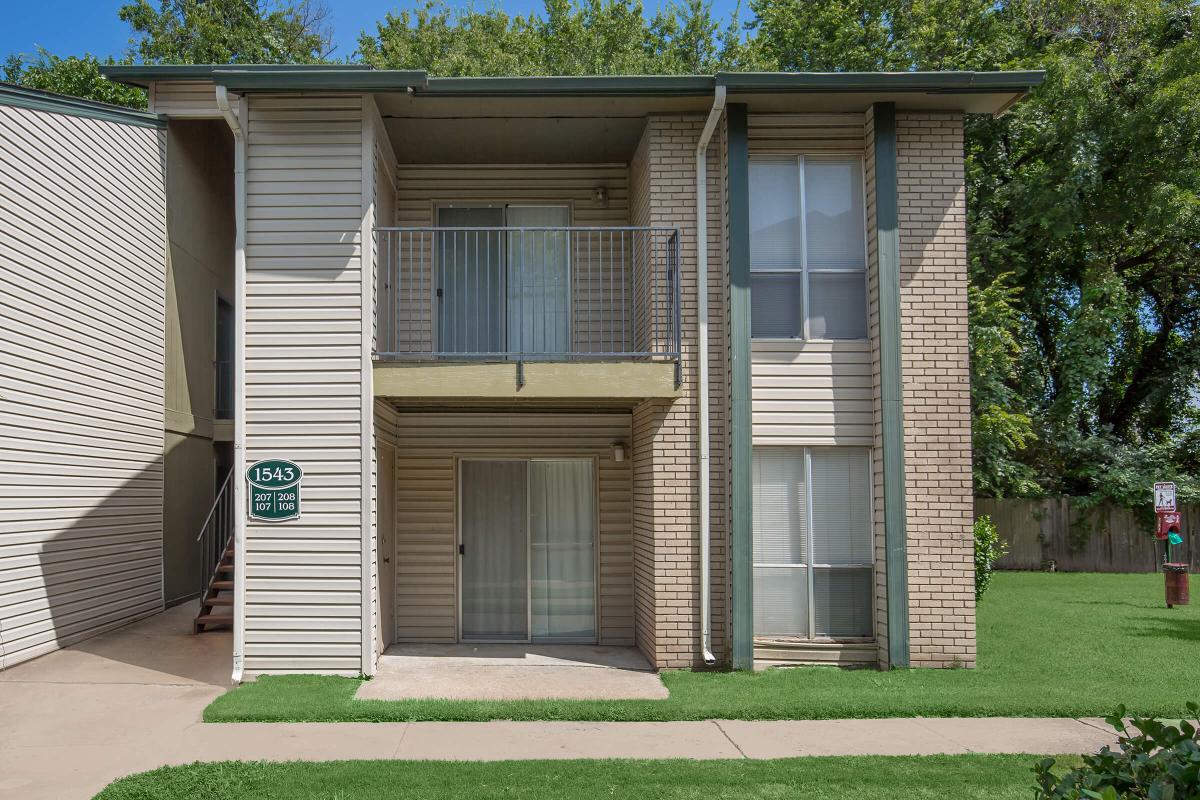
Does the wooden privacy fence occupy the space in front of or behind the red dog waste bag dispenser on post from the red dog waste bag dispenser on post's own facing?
behind

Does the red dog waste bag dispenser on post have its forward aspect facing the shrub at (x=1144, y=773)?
yes

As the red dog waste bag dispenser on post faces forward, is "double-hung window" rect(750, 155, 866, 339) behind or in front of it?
in front

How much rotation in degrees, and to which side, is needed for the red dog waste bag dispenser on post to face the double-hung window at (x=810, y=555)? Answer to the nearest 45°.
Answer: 0° — it already faces it

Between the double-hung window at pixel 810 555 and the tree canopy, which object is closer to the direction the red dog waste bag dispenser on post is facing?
the double-hung window

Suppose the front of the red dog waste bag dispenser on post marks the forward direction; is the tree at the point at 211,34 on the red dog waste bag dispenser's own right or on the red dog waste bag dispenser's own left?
on the red dog waste bag dispenser's own right

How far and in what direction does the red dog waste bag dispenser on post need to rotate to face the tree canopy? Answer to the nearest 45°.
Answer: approximately 180°

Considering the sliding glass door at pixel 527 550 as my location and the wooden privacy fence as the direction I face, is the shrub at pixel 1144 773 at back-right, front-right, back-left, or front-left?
back-right

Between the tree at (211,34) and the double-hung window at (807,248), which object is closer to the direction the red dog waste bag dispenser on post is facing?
the double-hung window

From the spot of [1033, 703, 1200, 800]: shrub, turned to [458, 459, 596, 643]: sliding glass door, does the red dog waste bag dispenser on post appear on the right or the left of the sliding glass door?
right

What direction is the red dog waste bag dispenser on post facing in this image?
toward the camera

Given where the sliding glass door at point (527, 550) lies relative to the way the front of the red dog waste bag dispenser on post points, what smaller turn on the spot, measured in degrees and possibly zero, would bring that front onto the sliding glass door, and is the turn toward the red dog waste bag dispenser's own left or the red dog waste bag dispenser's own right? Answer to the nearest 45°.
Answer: approximately 45° to the red dog waste bag dispenser's own right
